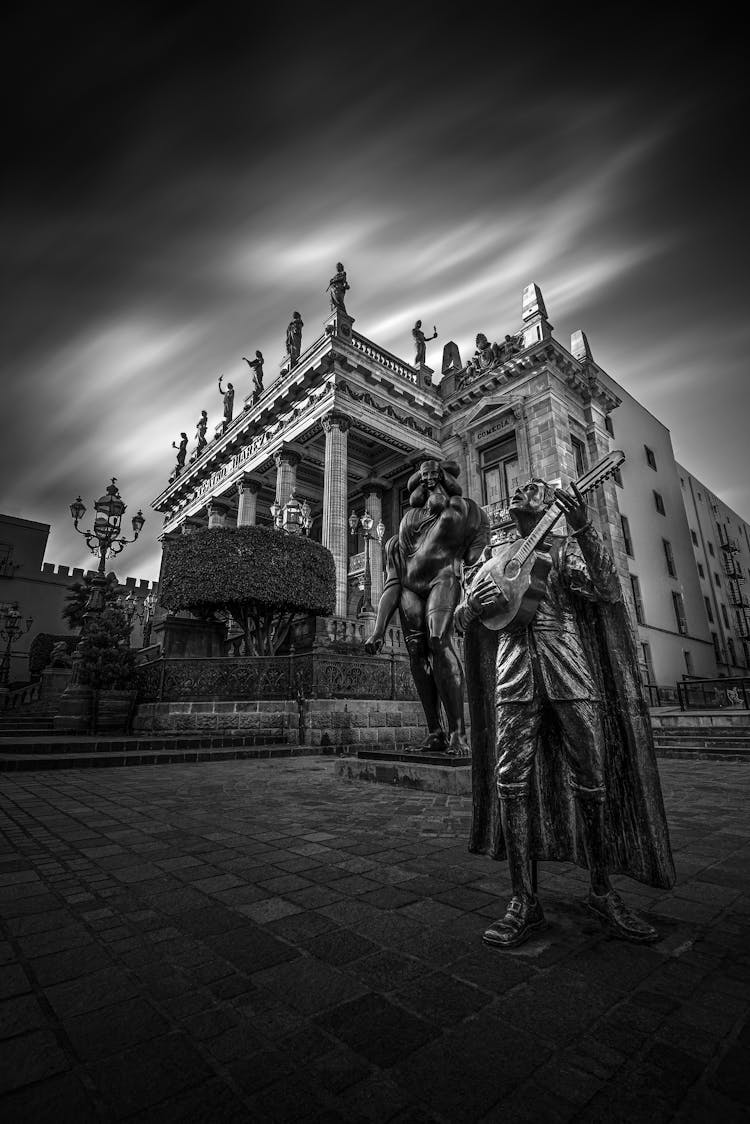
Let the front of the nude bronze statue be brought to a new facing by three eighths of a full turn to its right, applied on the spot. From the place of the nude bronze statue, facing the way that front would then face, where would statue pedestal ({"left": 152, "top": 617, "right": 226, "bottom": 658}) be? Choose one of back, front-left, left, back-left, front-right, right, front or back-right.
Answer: front

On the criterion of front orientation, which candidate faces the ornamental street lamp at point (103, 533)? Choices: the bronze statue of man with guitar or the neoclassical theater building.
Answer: the neoclassical theater building

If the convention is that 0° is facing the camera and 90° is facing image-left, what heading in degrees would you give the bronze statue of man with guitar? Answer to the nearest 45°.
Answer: approximately 0°

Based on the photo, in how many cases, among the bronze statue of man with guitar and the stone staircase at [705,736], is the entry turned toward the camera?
2

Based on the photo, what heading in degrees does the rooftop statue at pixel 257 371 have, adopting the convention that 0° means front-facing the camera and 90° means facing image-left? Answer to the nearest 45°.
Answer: approximately 45°

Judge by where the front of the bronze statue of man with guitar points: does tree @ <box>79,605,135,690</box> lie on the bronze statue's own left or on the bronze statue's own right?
on the bronze statue's own right

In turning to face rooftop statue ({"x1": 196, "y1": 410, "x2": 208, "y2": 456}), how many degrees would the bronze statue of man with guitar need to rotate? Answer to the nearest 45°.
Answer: approximately 135° to its right

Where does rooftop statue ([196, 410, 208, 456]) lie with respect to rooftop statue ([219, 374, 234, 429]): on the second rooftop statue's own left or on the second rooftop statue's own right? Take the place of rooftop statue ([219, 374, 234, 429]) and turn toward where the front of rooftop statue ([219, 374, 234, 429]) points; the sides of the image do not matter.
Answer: on the second rooftop statue's own right
